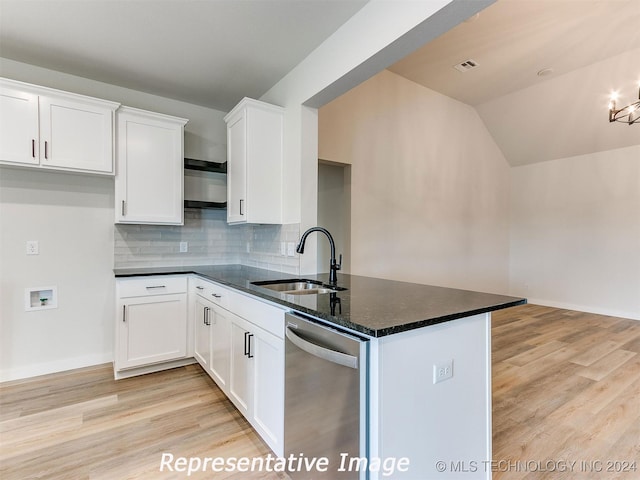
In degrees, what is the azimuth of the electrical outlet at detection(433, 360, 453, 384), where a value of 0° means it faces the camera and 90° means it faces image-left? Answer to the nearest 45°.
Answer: approximately 315°

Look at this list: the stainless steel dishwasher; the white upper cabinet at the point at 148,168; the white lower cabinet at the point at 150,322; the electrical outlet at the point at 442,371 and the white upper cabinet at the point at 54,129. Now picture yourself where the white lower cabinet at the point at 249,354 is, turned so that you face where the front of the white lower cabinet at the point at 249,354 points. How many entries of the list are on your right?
3

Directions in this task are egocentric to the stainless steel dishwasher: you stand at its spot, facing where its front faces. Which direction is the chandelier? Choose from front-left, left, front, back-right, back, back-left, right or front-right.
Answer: back

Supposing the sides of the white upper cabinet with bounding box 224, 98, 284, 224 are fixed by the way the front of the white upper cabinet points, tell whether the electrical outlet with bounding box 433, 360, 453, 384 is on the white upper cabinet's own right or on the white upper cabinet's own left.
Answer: on the white upper cabinet's own left

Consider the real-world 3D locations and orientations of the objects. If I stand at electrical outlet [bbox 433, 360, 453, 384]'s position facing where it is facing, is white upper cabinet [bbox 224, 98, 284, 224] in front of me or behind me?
behind

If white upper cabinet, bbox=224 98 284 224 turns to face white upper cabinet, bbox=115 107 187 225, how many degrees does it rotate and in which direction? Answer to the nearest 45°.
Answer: approximately 45° to its right

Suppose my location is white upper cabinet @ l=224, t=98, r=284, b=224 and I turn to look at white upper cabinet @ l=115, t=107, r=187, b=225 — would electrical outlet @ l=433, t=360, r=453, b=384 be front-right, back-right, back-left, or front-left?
back-left

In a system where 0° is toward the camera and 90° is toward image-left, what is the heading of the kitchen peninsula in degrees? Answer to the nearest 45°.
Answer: approximately 45°

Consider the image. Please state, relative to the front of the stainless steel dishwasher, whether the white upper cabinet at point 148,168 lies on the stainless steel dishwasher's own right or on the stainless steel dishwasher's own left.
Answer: on the stainless steel dishwasher's own right

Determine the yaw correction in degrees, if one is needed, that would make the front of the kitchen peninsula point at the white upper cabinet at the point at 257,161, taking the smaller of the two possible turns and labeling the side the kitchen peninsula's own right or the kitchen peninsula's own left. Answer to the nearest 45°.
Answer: approximately 90° to the kitchen peninsula's own right

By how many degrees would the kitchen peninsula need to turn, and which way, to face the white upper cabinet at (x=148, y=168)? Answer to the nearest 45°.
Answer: approximately 90° to its right

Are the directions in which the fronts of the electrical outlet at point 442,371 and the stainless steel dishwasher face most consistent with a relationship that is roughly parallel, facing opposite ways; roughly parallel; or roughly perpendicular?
roughly perpendicular
